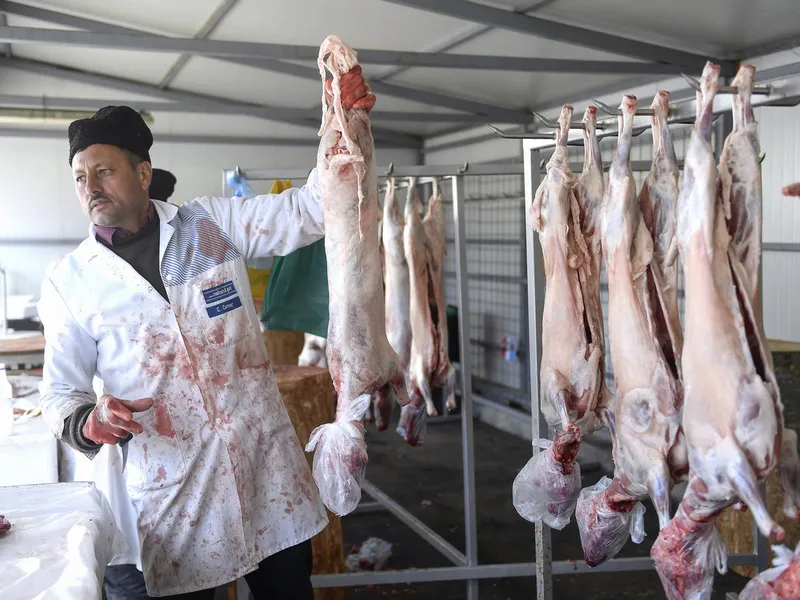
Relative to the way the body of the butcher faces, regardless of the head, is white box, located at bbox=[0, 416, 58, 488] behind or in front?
behind

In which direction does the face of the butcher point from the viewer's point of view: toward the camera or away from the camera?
toward the camera

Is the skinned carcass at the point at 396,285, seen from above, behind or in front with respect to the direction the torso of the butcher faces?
behind

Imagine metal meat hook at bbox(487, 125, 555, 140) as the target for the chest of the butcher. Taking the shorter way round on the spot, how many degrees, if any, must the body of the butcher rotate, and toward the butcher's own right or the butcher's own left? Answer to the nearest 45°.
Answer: approximately 90° to the butcher's own left

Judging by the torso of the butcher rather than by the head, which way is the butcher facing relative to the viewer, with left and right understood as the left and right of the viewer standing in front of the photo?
facing the viewer

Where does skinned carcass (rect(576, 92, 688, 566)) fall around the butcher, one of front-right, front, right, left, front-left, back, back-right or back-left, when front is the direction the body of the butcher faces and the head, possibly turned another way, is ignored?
front-left

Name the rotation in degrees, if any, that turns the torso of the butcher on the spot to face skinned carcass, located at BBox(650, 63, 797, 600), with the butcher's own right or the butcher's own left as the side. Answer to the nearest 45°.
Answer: approximately 45° to the butcher's own left

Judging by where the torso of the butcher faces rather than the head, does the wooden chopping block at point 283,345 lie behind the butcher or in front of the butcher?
behind

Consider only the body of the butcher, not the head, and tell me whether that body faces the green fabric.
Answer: no

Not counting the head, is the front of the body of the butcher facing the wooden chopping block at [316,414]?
no
